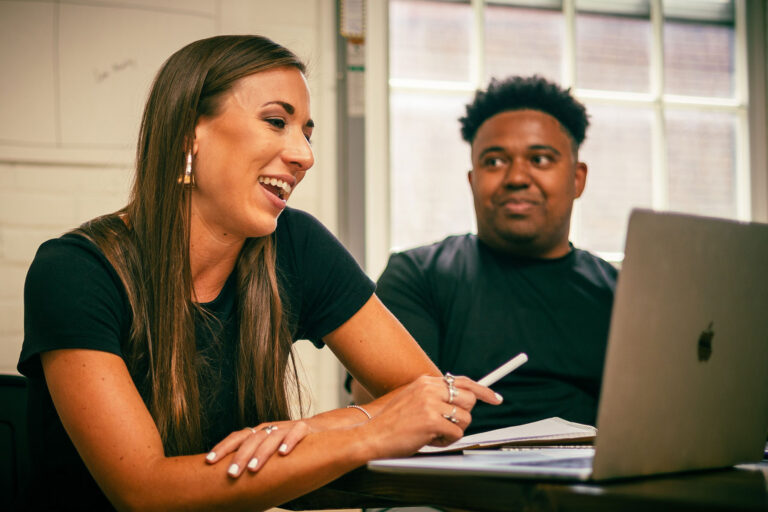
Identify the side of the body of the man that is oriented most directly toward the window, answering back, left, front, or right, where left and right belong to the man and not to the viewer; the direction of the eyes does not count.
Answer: back

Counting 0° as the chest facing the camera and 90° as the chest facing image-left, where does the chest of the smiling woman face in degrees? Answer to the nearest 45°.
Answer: approximately 315°

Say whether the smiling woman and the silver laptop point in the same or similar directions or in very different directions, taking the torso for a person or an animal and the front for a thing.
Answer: very different directions

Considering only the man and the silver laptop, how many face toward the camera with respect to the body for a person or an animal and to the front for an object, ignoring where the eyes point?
1

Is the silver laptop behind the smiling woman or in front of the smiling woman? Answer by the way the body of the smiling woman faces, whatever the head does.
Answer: in front

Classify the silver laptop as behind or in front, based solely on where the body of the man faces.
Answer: in front

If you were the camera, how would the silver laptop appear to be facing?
facing away from the viewer and to the left of the viewer

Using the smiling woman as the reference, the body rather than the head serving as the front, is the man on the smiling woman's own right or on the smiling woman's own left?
on the smiling woman's own left

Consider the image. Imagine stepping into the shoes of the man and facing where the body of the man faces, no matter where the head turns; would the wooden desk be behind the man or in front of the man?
in front

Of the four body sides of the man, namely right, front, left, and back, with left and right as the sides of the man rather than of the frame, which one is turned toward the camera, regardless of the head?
front

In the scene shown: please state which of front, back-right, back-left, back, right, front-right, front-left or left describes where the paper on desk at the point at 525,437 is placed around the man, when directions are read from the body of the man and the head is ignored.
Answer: front
